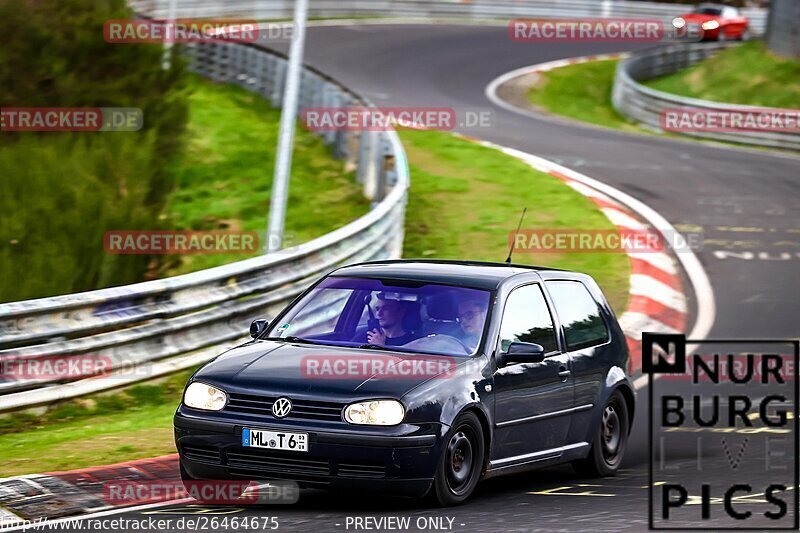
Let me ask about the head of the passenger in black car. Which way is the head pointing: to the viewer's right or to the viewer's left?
to the viewer's left

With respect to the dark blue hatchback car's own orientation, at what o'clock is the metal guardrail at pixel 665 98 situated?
The metal guardrail is roughly at 5 o'clock from the dark blue hatchback car.

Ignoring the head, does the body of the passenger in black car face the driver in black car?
no

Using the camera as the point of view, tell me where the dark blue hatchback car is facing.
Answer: facing the viewer and to the left of the viewer

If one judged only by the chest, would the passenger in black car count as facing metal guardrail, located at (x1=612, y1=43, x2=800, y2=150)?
no

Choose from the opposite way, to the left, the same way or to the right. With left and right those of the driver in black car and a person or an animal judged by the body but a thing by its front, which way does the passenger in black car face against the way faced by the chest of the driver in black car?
the same way

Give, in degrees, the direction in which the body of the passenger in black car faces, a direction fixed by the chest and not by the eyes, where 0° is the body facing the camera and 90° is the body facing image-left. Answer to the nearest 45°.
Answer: approximately 45°

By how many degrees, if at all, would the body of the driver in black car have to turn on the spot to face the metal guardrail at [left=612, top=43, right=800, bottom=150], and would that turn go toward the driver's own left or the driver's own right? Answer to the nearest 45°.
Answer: approximately 135° to the driver's own right

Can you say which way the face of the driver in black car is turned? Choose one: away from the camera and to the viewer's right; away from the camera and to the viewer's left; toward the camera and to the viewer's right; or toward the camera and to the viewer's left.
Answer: toward the camera and to the viewer's left

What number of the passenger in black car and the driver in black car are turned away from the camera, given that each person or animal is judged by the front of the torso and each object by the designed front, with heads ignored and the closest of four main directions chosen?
0

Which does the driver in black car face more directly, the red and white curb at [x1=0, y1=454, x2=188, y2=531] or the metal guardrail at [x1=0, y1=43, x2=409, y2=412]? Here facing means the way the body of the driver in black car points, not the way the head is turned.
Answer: the red and white curb
